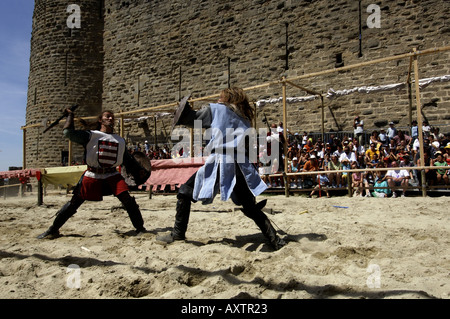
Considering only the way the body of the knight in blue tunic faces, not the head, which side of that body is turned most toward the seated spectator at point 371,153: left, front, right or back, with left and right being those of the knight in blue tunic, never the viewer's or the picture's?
right

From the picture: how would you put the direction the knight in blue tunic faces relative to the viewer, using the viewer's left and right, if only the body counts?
facing away from the viewer and to the left of the viewer

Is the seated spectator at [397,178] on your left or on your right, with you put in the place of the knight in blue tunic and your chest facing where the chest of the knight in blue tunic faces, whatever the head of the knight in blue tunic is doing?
on your right

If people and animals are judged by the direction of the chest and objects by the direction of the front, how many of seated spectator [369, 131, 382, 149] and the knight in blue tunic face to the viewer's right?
0

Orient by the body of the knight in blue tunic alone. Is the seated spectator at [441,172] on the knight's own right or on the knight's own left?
on the knight's own right

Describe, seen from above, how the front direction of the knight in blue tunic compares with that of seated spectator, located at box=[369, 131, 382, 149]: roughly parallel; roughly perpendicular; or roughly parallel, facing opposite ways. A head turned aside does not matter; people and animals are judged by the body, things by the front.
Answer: roughly perpendicular

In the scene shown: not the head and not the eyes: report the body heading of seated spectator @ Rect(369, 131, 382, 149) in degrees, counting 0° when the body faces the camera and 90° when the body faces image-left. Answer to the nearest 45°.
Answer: approximately 45°

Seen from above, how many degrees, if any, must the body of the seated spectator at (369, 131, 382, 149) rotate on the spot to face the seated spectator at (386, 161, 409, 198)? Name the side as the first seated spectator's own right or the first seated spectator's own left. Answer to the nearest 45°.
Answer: approximately 45° to the first seated spectator's own left
